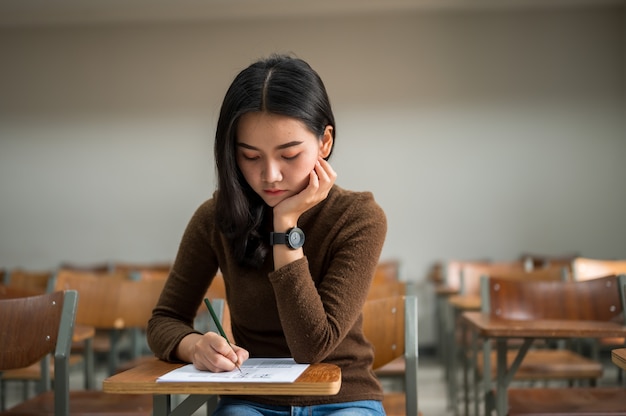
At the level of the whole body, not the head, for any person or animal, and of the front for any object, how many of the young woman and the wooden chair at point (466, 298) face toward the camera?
2

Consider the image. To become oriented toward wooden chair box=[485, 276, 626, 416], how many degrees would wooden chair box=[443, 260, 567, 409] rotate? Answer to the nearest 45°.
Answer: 0° — it already faces it

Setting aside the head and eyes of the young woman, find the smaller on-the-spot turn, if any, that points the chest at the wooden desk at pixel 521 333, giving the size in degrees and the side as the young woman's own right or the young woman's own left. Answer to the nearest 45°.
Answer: approximately 135° to the young woman's own left

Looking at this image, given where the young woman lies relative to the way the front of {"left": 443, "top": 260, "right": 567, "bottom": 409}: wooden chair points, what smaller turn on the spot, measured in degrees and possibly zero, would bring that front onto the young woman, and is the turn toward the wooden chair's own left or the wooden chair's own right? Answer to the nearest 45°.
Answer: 0° — it already faces them

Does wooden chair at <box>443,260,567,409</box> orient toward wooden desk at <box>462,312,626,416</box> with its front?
yes

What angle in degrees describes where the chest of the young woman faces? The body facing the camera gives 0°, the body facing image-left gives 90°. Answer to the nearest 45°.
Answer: approximately 0°

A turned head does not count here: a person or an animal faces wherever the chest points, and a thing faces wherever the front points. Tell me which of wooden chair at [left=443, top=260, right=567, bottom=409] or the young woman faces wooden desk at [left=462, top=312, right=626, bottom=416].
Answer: the wooden chair

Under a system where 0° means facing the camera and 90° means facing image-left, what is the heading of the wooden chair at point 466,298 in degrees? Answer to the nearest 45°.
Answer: approximately 0°
